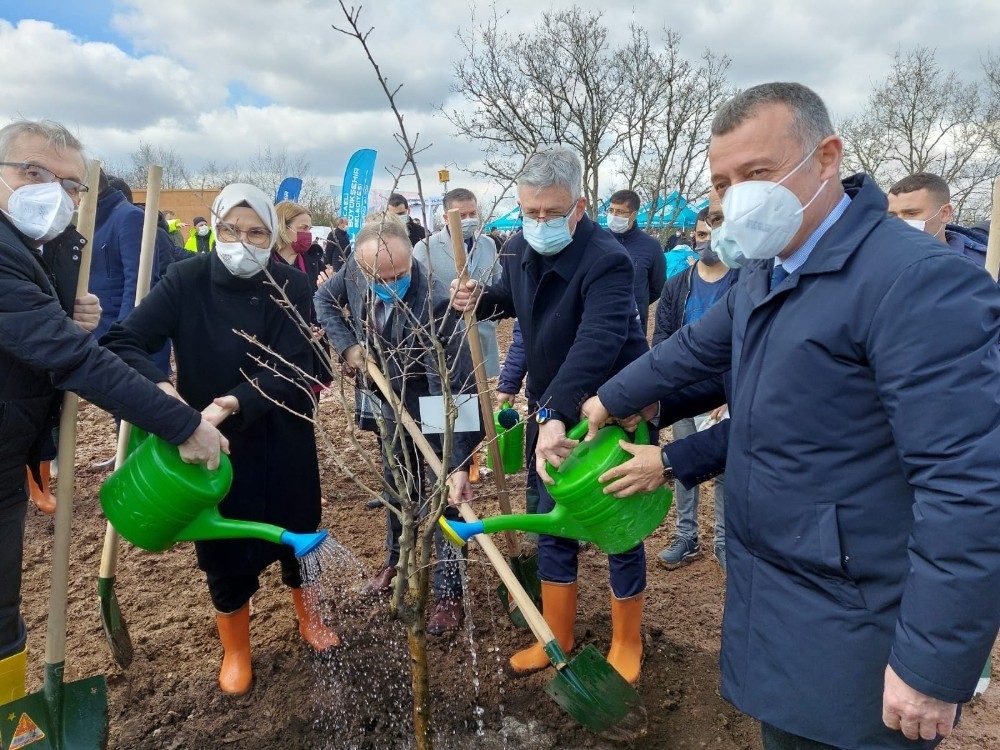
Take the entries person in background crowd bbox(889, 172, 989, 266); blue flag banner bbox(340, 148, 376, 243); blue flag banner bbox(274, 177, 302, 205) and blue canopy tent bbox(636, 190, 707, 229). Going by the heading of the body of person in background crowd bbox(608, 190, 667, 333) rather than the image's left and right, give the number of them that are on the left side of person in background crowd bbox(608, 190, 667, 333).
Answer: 1

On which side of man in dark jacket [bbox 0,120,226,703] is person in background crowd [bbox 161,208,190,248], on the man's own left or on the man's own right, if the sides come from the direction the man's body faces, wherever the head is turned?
on the man's own left

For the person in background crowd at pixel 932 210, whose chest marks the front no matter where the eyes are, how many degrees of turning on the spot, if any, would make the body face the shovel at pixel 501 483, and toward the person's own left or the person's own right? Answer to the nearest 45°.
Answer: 0° — they already face it

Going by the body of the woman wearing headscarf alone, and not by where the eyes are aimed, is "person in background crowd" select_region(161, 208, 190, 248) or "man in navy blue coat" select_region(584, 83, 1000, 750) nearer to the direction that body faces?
the man in navy blue coat

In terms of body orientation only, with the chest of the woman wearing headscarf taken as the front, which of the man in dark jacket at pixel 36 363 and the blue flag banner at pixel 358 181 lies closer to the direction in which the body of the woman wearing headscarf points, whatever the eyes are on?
the man in dark jacket

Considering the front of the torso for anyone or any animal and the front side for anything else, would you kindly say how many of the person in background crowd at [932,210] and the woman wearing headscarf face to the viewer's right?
0

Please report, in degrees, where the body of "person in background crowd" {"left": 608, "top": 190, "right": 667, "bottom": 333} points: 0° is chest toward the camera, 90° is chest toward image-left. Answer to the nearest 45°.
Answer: approximately 45°

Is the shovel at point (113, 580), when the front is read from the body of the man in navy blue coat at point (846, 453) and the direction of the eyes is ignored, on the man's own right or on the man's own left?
on the man's own right

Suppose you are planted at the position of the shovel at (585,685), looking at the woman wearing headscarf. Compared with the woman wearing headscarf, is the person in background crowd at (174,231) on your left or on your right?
right

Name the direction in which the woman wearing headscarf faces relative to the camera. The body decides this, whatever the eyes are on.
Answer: toward the camera

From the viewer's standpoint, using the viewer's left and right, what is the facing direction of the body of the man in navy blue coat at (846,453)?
facing the viewer and to the left of the viewer
